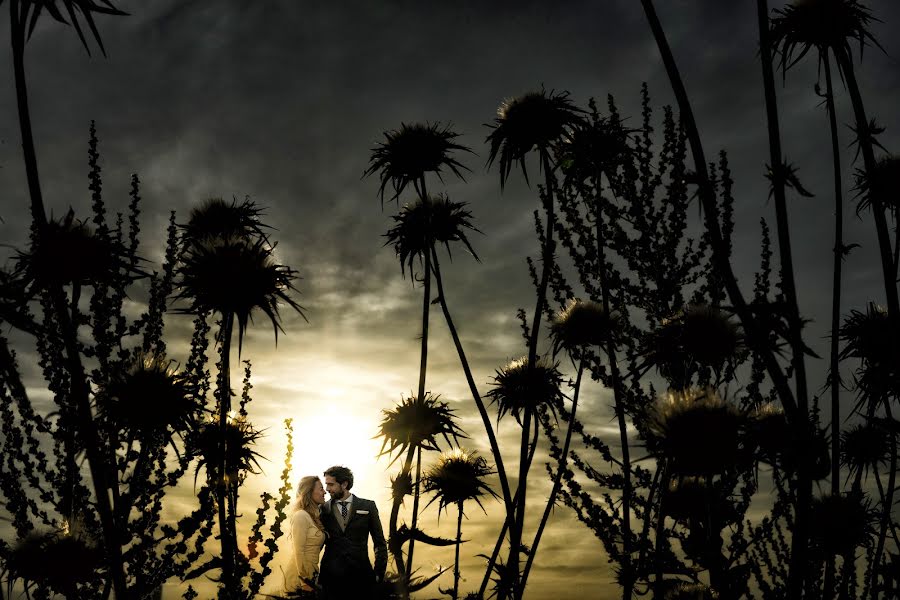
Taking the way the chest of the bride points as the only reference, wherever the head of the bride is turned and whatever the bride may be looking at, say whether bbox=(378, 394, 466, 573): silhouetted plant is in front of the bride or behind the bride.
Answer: in front

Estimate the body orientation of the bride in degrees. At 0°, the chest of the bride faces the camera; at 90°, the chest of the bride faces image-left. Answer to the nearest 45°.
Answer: approximately 270°

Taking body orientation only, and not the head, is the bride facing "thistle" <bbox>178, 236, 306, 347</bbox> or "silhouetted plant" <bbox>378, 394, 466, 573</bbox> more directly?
the silhouetted plant

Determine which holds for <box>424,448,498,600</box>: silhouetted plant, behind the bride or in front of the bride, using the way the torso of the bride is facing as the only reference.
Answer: in front

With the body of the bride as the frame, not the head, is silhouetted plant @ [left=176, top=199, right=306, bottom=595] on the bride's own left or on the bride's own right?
on the bride's own right

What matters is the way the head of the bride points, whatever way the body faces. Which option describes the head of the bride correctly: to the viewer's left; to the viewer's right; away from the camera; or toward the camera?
to the viewer's right
